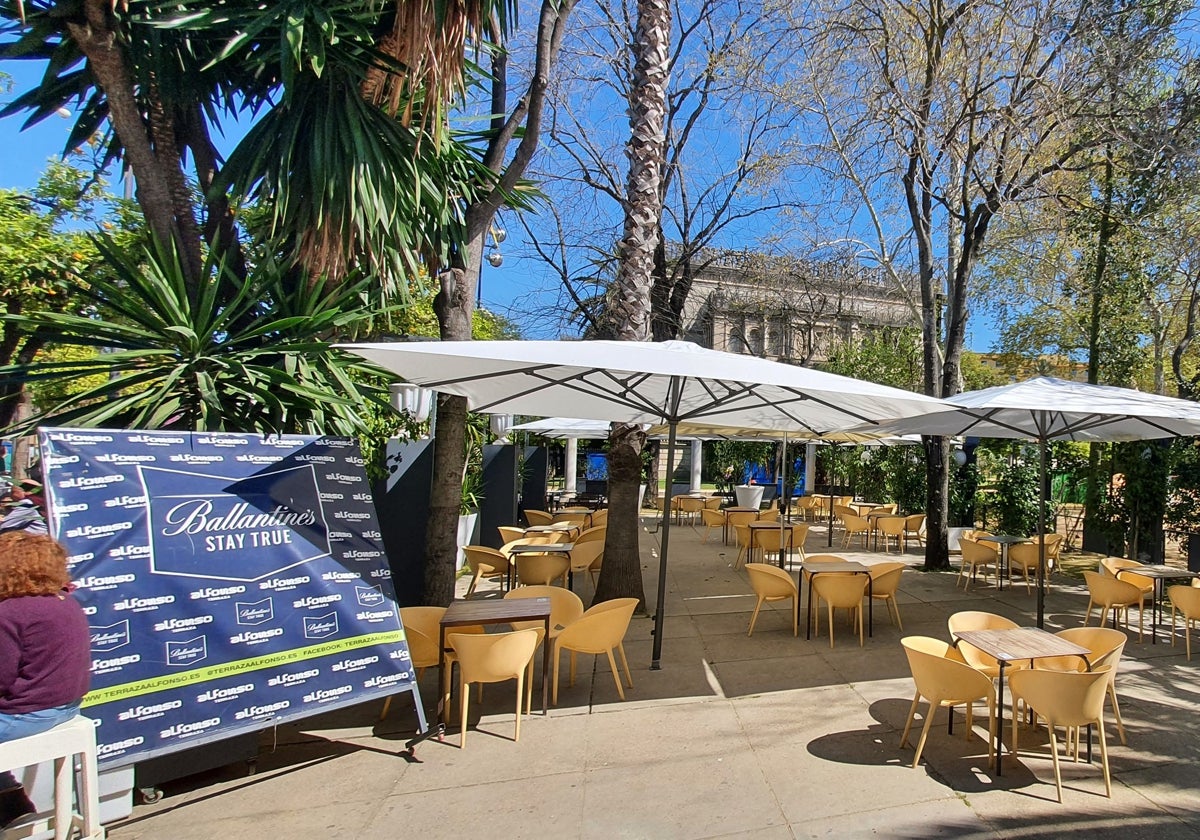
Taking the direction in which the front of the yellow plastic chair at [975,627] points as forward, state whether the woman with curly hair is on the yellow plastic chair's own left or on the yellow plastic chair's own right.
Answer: on the yellow plastic chair's own right

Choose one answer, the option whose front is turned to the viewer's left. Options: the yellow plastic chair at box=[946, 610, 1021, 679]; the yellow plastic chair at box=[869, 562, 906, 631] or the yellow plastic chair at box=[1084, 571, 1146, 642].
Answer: the yellow plastic chair at box=[869, 562, 906, 631]

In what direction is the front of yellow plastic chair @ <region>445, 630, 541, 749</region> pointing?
away from the camera

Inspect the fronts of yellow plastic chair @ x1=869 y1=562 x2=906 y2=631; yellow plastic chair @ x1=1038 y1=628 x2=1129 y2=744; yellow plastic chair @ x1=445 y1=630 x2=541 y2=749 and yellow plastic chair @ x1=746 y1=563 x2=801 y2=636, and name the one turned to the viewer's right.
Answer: yellow plastic chair @ x1=746 y1=563 x2=801 y2=636

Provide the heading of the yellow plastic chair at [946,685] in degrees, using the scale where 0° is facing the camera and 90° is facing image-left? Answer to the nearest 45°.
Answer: approximately 270°

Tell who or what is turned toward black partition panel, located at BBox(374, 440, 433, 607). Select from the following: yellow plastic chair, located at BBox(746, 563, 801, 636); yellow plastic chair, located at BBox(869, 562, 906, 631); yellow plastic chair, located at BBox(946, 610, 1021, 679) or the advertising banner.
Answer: yellow plastic chair, located at BBox(869, 562, 906, 631)

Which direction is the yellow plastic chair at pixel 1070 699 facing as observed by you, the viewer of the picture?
facing away from the viewer and to the left of the viewer

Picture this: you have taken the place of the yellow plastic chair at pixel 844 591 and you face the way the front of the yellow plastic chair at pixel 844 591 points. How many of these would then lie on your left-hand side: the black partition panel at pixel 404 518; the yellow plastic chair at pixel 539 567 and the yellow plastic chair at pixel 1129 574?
2

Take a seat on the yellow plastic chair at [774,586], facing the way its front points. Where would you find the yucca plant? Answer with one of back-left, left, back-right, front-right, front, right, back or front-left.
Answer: back-right

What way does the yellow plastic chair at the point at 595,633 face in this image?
to the viewer's left
